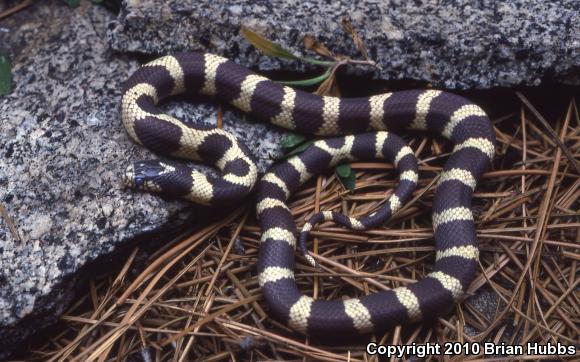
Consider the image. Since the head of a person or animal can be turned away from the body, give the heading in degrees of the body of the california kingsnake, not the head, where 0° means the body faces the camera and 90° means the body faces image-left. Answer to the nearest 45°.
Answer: approximately 90°

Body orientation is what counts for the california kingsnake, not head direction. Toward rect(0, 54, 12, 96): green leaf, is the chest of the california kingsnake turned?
yes
